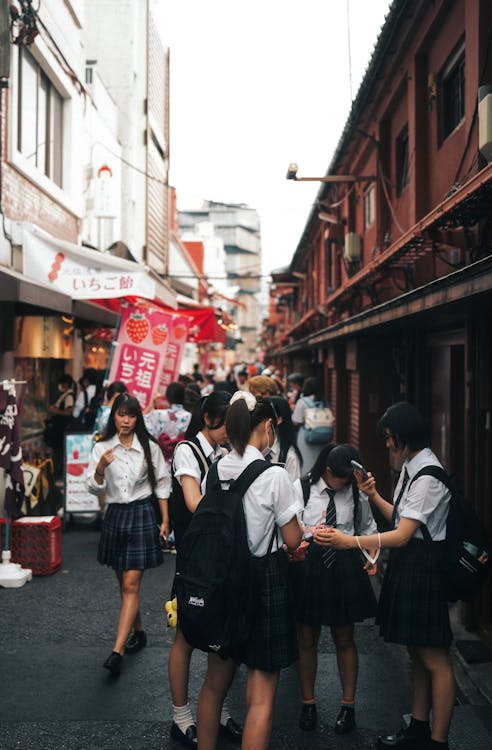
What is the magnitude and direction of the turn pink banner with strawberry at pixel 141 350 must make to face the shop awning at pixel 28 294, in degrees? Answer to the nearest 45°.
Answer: approximately 45° to its right

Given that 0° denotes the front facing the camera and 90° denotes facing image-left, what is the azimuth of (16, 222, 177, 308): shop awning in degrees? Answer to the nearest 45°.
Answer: approximately 315°

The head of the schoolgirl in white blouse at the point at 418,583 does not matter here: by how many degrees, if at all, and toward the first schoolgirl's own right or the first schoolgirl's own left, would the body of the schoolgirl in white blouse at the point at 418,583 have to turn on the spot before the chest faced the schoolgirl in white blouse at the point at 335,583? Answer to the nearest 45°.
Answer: approximately 45° to the first schoolgirl's own right

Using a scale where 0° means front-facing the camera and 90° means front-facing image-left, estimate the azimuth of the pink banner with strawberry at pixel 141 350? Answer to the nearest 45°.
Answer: approximately 0°

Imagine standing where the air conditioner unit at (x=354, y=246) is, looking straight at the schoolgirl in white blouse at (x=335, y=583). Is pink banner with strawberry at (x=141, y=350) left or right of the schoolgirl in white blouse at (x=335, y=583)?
right

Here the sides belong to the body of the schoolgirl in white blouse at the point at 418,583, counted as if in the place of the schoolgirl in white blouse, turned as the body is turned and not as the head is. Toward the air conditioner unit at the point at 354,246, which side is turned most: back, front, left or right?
right

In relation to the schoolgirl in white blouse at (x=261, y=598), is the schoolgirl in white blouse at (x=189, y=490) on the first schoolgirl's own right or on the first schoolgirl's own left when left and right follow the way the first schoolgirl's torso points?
on the first schoolgirl's own left

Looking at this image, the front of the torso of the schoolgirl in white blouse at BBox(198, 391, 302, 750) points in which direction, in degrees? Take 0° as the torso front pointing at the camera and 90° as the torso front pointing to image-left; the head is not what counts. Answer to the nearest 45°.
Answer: approximately 225°

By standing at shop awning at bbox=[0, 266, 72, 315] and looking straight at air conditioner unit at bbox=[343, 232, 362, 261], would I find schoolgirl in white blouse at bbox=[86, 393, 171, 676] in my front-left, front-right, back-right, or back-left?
back-right

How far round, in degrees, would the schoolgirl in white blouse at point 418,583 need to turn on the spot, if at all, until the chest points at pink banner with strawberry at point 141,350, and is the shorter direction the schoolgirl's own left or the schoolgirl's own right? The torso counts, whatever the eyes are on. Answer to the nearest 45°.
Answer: approximately 45° to the schoolgirl's own right

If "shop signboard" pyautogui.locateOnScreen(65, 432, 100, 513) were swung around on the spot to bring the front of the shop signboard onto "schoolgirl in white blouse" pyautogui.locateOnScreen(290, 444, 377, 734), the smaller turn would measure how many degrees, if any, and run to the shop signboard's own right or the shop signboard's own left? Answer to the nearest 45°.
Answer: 0° — it already faces them

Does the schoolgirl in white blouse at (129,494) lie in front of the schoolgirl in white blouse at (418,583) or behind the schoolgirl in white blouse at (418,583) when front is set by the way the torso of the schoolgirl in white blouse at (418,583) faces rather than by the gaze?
in front

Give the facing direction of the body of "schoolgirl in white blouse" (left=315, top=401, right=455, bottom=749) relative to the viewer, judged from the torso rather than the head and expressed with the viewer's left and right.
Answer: facing to the left of the viewer

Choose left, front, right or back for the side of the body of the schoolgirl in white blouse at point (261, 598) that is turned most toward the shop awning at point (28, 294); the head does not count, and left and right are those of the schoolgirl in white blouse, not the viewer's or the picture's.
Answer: left
